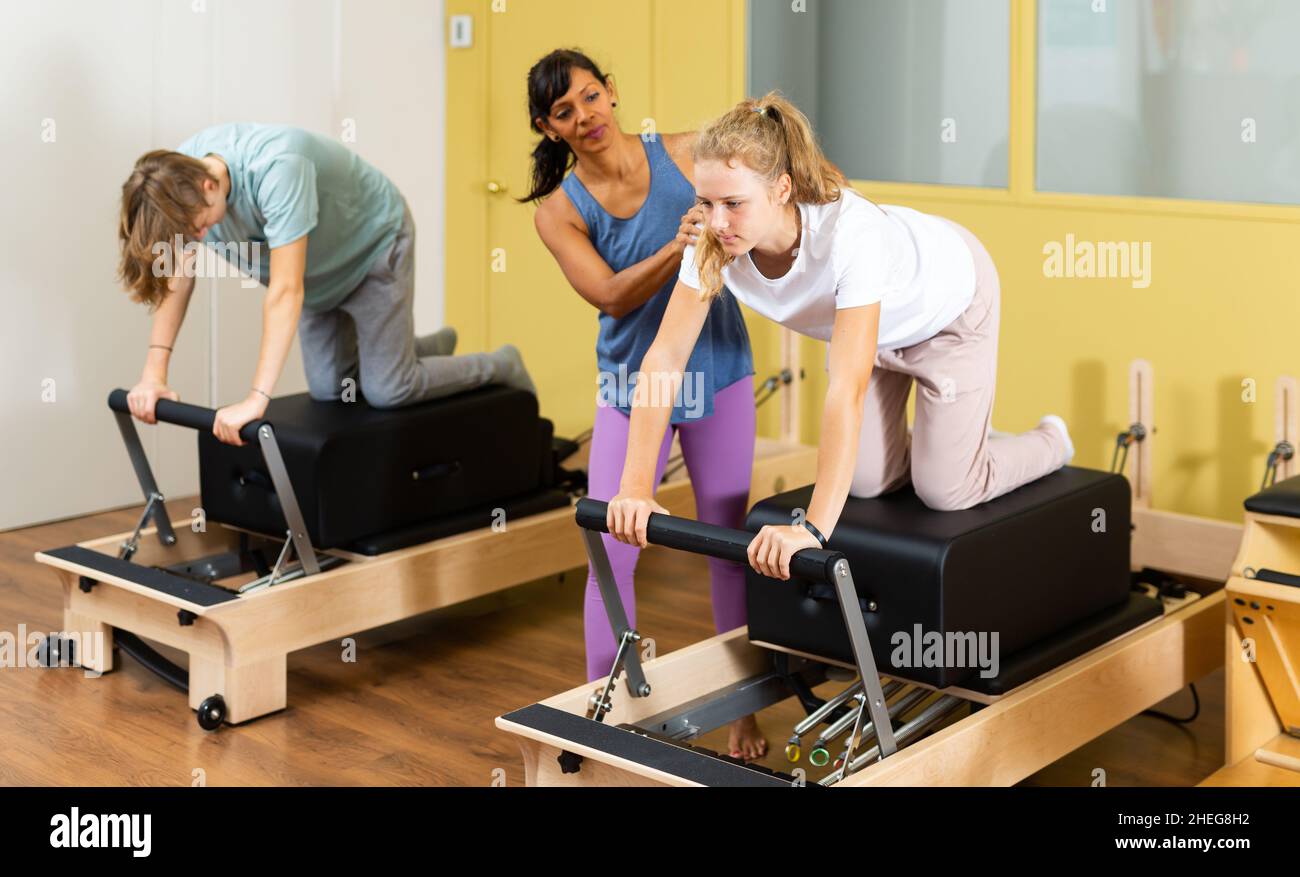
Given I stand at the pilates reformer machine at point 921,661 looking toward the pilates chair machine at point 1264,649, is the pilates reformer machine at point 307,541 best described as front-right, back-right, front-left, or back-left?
back-left

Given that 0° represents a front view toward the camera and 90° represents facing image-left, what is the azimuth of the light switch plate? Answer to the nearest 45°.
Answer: approximately 0°

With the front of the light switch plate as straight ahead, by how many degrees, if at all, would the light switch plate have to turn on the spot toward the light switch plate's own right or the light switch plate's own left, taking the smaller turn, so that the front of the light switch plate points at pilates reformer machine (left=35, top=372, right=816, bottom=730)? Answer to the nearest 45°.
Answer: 0° — it already faces it

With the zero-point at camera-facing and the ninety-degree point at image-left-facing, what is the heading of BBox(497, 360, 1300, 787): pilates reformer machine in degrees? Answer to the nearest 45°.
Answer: approximately 45°

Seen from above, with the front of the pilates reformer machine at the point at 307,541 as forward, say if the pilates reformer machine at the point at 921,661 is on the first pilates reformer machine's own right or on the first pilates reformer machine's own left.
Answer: on the first pilates reformer machine's own left
